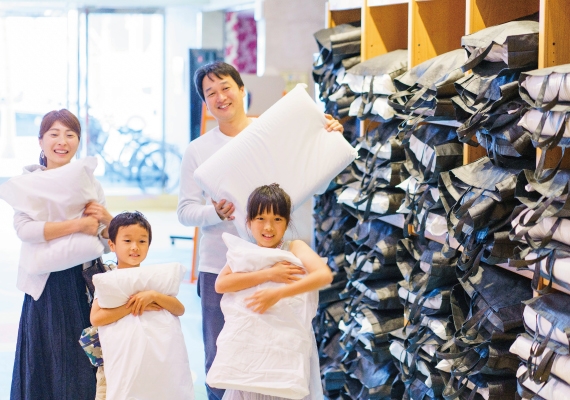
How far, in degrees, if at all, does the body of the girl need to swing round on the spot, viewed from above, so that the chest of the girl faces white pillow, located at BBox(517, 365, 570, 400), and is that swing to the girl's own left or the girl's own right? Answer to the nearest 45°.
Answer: approximately 45° to the girl's own left

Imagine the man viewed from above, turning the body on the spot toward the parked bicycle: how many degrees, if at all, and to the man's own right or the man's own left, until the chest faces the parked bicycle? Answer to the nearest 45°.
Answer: approximately 180°

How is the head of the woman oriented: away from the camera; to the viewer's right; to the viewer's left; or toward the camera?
toward the camera

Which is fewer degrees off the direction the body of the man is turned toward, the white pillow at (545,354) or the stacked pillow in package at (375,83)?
the white pillow

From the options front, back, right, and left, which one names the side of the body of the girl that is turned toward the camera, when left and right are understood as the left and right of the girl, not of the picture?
front

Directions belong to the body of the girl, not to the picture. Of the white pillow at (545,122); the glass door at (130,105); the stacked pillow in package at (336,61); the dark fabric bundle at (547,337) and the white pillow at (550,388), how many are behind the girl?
2

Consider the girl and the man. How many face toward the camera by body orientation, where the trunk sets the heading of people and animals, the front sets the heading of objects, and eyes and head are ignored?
2

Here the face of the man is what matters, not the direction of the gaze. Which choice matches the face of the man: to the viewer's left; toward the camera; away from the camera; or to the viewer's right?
toward the camera

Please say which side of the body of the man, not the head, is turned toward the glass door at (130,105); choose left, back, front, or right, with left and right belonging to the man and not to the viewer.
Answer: back

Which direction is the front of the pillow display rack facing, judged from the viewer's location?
facing the viewer and to the left of the viewer

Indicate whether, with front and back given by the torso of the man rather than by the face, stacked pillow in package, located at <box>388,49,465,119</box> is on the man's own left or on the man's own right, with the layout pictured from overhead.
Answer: on the man's own left

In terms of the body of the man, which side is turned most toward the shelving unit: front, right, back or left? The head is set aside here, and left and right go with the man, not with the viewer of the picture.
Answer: left
